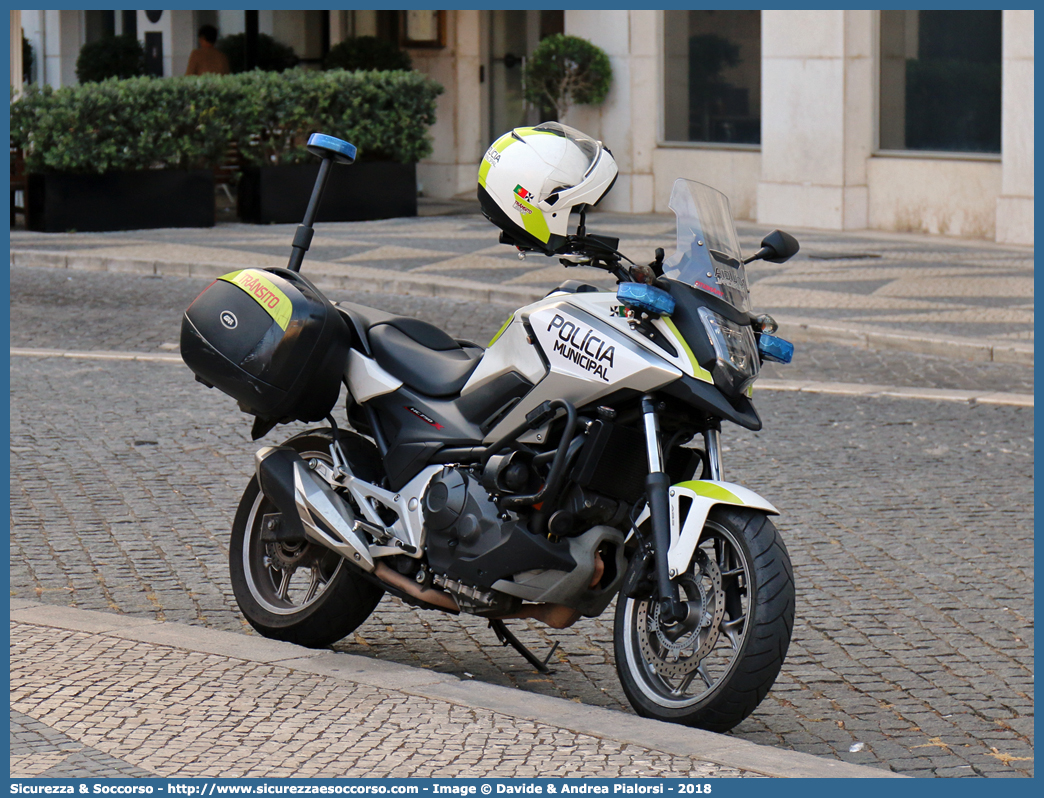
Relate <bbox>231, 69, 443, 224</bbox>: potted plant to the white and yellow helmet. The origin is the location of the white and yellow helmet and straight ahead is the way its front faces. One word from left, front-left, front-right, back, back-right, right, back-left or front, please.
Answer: left

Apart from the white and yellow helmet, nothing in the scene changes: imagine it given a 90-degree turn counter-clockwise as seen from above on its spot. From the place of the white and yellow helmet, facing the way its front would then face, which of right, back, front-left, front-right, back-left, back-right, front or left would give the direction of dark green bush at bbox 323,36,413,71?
front

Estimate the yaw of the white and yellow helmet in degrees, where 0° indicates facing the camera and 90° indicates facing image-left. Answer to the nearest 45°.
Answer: approximately 270°

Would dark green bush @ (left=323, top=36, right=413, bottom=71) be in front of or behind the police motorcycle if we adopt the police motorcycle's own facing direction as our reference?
behind

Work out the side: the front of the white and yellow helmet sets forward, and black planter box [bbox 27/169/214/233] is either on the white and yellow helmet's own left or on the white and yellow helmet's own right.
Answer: on the white and yellow helmet's own left

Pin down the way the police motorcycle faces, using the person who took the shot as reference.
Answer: facing the viewer and to the right of the viewer

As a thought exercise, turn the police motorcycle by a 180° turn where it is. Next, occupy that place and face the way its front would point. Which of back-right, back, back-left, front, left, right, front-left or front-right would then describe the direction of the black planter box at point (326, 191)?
front-right

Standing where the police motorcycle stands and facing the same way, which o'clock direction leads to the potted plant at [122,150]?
The potted plant is roughly at 7 o'clock from the police motorcycle.

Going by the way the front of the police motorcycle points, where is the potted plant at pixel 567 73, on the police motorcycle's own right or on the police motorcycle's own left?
on the police motorcycle's own left
